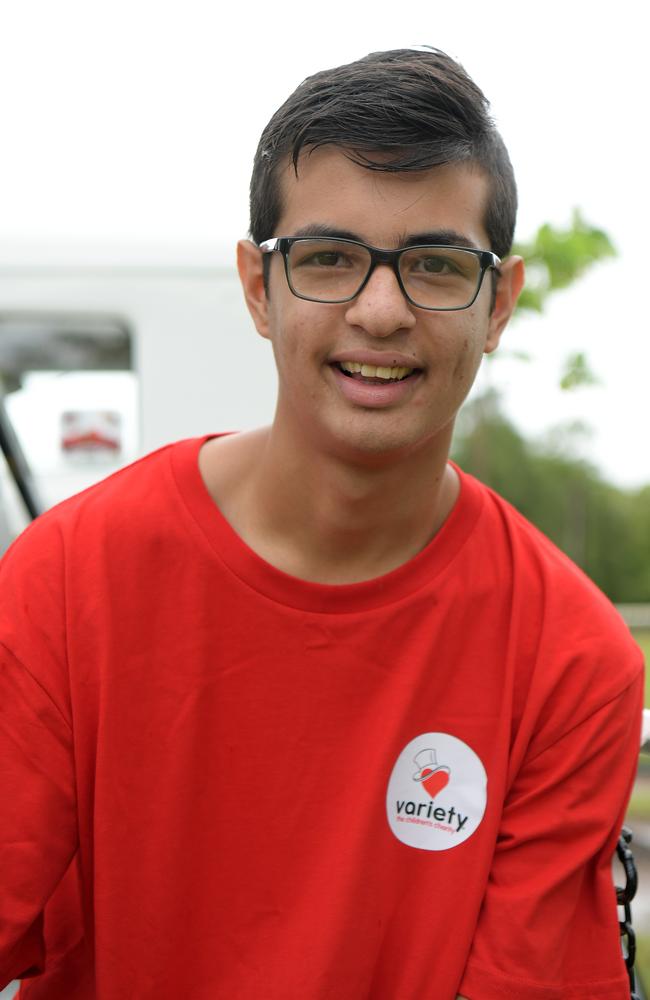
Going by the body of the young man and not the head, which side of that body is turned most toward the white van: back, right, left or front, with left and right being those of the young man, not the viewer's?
back

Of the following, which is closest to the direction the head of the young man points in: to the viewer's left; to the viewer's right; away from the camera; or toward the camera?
toward the camera

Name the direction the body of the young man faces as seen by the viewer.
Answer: toward the camera
